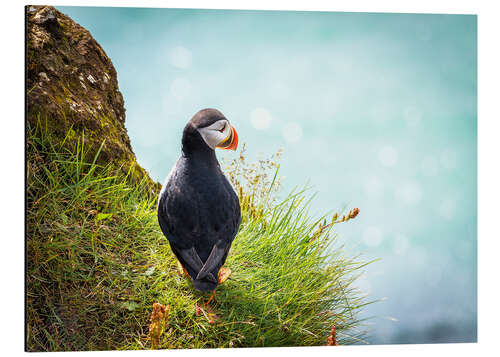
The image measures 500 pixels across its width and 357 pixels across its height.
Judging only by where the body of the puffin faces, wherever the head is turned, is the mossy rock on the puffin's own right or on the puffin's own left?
on the puffin's own left

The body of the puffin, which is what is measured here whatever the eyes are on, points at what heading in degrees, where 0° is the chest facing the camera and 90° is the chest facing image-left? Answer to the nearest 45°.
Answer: approximately 180°
